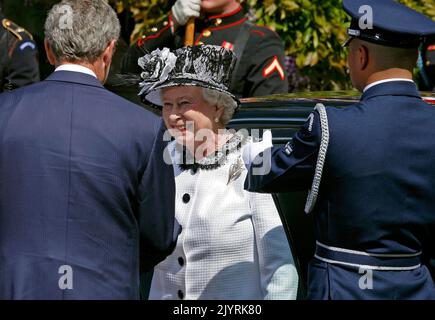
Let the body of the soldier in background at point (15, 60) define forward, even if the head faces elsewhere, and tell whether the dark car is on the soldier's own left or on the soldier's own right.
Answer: on the soldier's own left

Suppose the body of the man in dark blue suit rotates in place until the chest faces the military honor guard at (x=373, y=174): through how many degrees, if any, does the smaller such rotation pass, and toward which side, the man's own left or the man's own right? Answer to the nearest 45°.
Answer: approximately 90° to the man's own right

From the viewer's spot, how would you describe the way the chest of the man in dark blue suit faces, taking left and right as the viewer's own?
facing away from the viewer

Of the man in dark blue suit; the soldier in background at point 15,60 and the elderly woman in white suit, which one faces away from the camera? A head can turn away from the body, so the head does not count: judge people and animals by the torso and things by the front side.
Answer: the man in dark blue suit

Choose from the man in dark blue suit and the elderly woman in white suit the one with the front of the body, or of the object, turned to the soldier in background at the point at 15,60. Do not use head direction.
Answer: the man in dark blue suit

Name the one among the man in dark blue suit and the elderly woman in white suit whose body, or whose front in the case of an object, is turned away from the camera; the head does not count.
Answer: the man in dark blue suit

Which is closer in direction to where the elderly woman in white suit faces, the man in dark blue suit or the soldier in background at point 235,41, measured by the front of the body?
the man in dark blue suit

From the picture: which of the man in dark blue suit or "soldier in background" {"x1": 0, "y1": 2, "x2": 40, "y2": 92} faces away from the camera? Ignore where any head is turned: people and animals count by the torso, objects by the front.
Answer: the man in dark blue suit
